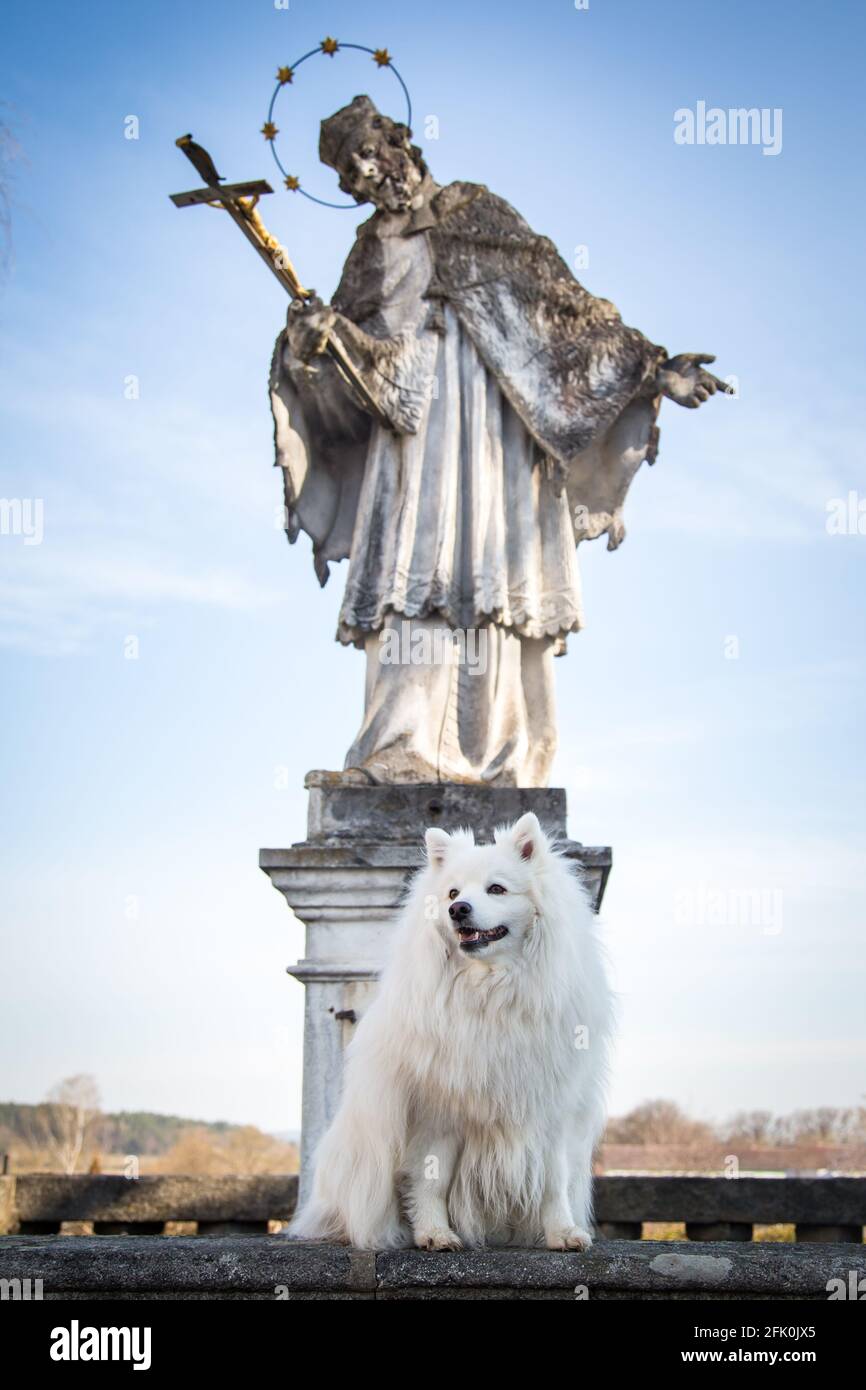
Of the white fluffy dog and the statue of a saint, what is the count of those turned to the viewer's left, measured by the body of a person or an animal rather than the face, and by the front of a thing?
0

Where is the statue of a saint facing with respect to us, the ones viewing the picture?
facing the viewer

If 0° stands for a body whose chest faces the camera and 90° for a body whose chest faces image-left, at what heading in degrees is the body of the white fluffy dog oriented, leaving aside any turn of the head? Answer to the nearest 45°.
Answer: approximately 315°

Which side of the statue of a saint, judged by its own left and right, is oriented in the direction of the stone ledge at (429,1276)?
front

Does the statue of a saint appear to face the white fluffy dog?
yes

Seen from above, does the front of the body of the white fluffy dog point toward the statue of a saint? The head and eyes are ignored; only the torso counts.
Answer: no

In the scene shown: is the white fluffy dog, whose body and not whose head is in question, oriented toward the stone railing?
no

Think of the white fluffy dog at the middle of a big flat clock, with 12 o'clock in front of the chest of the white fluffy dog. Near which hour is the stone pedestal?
The stone pedestal is roughly at 7 o'clock from the white fluffy dog.
